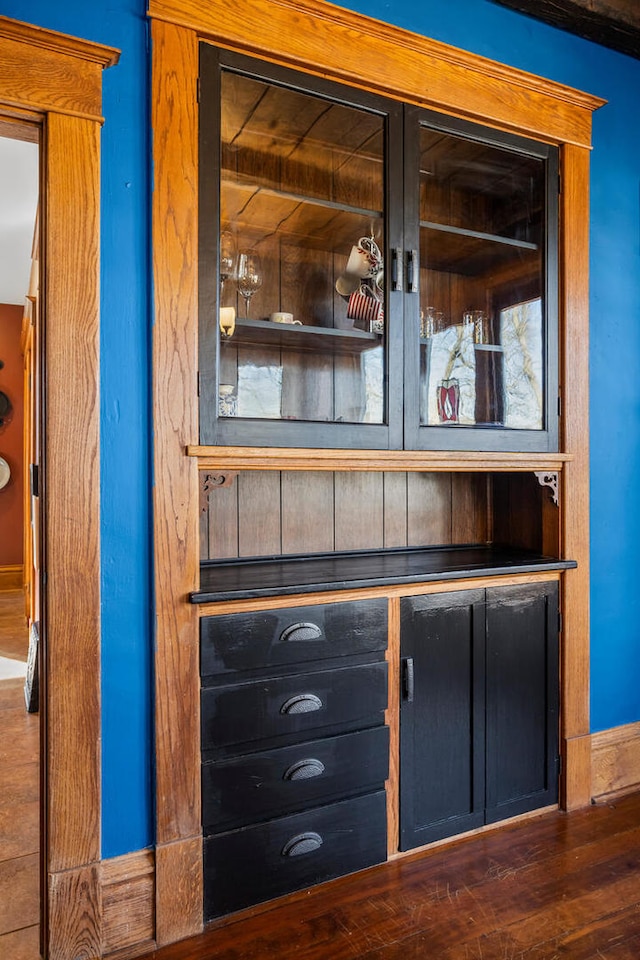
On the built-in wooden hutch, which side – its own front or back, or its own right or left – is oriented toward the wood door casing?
right

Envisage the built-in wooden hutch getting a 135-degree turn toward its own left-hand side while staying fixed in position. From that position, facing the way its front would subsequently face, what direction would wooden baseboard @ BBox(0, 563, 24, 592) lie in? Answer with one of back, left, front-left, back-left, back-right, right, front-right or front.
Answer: front-left

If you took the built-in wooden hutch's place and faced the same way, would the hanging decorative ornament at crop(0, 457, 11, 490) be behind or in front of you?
behind

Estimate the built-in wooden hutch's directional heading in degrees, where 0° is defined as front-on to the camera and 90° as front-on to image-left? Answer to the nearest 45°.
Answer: approximately 315°
